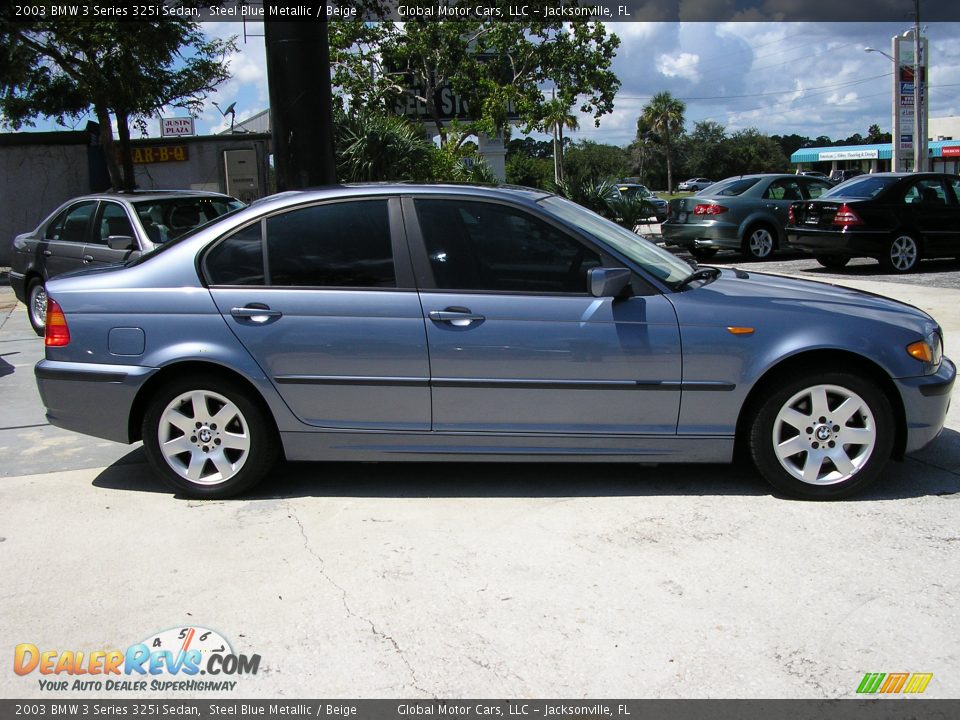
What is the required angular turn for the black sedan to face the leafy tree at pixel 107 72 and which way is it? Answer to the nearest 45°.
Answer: approximately 135° to its left

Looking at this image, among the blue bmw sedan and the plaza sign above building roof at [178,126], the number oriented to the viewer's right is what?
1

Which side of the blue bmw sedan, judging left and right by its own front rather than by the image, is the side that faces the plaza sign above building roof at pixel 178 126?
left

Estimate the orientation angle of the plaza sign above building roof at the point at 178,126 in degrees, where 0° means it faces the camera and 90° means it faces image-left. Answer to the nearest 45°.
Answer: approximately 0°

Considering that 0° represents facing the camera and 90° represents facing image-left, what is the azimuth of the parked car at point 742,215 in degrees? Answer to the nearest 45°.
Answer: approximately 225°

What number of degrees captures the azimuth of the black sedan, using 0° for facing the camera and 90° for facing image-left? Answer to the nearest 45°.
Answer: approximately 225°

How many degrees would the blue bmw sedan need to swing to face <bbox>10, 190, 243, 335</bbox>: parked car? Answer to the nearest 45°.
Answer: approximately 135° to its left

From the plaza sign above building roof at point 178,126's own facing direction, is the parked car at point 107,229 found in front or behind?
in front

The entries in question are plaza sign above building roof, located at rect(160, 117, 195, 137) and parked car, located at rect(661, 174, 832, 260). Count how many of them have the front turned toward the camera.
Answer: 1

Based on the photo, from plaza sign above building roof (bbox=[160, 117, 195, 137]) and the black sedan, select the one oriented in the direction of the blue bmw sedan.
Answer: the plaza sign above building roof

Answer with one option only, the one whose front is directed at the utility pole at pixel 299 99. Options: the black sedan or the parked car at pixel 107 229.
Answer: the parked car

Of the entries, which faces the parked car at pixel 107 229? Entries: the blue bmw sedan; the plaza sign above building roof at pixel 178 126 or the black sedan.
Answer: the plaza sign above building roof

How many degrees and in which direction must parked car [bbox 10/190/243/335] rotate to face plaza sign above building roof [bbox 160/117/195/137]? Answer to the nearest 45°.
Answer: approximately 135° to its left
